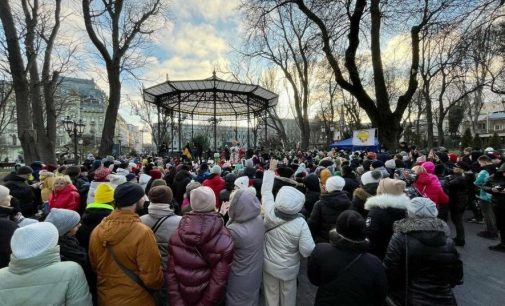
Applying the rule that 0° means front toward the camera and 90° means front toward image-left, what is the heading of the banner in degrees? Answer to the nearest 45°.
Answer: approximately 0°

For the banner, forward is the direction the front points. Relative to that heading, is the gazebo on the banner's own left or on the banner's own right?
on the banner's own right
